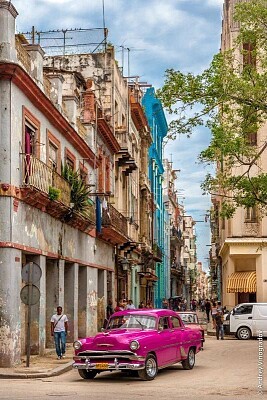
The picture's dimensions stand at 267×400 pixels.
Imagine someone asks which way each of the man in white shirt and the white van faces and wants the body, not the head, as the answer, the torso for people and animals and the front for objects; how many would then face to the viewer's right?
0

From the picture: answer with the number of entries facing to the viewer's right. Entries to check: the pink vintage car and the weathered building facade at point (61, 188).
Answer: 1

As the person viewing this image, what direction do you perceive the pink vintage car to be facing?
facing the viewer and to the left of the viewer

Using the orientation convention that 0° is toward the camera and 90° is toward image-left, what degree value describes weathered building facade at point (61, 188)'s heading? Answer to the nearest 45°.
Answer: approximately 270°

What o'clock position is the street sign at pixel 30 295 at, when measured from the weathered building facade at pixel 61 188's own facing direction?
The street sign is roughly at 3 o'clock from the weathered building facade.

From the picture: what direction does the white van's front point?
to the viewer's left

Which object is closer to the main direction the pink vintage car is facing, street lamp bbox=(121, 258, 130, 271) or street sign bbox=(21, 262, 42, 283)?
the street sign

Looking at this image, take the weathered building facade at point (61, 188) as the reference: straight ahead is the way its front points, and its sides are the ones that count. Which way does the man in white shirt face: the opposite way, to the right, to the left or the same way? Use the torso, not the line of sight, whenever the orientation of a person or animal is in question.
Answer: to the right

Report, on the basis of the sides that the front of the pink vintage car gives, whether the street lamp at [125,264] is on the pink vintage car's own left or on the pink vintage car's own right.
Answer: on the pink vintage car's own right

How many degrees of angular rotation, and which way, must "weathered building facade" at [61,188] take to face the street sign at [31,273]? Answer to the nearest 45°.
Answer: approximately 90° to its right

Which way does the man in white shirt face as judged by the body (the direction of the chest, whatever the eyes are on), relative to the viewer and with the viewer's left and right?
facing the viewer

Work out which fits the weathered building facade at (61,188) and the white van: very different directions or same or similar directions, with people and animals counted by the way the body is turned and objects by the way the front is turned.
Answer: very different directions
